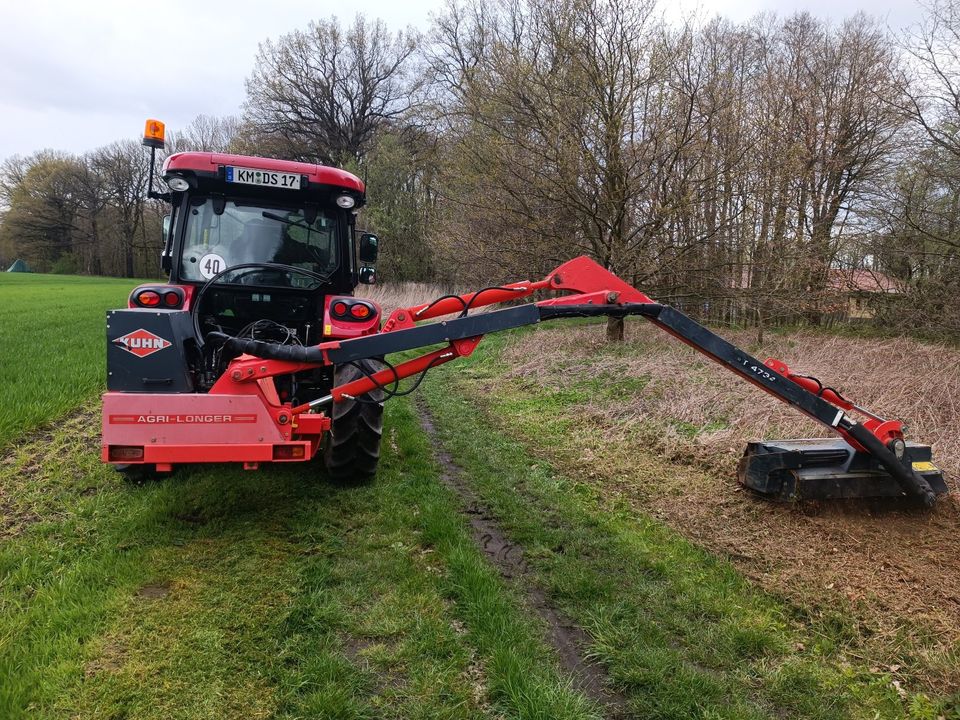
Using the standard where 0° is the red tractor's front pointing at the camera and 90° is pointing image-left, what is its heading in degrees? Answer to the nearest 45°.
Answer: approximately 180°
